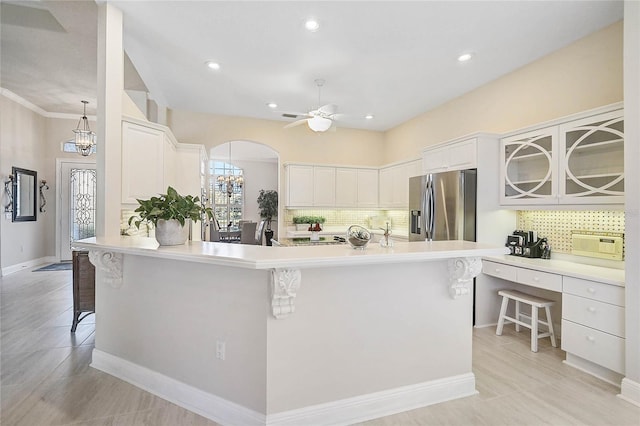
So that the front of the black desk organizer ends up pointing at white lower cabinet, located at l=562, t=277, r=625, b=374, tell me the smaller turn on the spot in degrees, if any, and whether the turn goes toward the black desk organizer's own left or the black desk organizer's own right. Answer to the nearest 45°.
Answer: approximately 90° to the black desk organizer's own left

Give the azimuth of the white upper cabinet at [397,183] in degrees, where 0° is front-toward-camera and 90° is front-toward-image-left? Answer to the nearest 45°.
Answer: approximately 45°

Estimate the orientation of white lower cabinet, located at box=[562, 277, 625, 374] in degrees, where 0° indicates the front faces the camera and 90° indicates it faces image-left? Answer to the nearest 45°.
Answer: approximately 45°

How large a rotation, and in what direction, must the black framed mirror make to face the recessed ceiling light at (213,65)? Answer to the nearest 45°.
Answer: approximately 45° to its right

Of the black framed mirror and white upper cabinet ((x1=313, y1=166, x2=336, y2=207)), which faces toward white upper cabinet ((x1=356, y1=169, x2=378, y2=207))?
the black framed mirror

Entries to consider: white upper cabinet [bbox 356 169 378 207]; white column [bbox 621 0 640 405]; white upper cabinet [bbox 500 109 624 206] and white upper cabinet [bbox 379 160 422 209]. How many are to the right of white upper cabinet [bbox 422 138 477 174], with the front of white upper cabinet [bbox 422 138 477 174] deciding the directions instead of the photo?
2

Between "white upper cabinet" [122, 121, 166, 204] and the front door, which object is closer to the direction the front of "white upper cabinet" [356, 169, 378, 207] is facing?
the white upper cabinet

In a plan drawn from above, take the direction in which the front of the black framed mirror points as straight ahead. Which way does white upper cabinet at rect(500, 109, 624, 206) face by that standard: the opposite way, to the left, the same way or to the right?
the opposite way

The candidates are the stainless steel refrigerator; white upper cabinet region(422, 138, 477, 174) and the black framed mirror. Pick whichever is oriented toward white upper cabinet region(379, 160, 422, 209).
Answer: the black framed mirror

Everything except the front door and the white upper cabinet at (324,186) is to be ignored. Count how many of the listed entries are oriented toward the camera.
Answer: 2

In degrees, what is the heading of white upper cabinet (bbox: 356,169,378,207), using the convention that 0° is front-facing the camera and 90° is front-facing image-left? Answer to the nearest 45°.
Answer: approximately 0°
